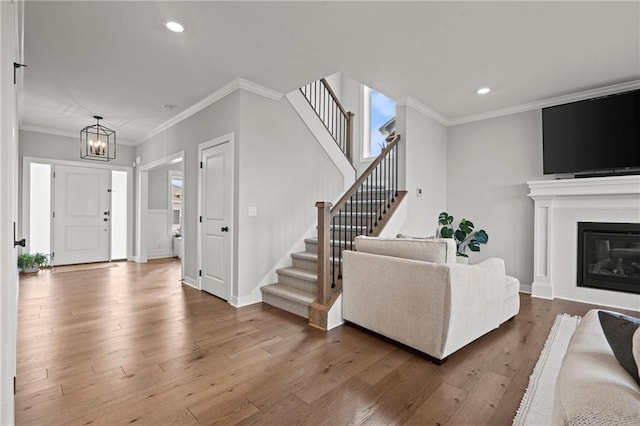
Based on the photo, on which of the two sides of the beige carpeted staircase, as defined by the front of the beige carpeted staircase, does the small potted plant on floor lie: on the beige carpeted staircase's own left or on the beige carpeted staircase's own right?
on the beige carpeted staircase's own right

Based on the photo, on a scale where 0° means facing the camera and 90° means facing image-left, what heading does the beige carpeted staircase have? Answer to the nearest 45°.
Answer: approximately 45°

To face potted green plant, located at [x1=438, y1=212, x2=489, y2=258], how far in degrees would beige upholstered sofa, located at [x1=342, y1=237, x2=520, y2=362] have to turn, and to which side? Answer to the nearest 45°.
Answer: approximately 45° to its left

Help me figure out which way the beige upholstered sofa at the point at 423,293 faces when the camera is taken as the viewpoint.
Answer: facing away from the viewer and to the right of the viewer

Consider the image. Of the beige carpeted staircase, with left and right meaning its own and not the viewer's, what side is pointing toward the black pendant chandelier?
right

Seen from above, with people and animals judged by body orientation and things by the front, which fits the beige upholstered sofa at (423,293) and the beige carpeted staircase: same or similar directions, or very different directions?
very different directions

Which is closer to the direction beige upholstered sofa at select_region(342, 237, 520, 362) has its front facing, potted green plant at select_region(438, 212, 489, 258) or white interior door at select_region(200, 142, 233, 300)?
the potted green plant

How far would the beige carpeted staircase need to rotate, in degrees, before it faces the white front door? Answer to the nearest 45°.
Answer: approximately 90° to its right

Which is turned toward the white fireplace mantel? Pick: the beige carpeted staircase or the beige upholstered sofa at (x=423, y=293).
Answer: the beige upholstered sofa

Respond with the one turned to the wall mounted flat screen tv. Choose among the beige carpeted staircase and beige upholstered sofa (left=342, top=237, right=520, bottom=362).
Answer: the beige upholstered sofa

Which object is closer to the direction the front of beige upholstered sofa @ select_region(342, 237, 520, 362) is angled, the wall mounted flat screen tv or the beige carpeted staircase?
the wall mounted flat screen tv

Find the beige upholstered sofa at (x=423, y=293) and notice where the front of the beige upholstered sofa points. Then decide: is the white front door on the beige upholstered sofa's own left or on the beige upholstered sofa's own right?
on the beige upholstered sofa's own left

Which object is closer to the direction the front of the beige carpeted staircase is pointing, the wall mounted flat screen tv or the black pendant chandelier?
the black pendant chandelier
